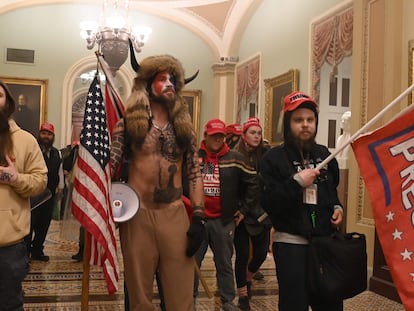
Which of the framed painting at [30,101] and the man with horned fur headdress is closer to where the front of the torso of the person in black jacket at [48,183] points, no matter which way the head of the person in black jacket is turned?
the man with horned fur headdress

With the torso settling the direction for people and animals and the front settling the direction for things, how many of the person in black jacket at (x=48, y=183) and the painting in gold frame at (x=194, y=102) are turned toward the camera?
2

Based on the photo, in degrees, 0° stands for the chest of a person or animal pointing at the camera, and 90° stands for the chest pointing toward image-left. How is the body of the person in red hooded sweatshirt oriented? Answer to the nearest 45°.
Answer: approximately 45°

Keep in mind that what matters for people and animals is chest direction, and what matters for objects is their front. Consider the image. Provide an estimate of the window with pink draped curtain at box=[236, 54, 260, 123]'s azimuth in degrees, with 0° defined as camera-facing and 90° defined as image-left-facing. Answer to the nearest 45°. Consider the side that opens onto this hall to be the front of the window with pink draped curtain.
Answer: approximately 45°

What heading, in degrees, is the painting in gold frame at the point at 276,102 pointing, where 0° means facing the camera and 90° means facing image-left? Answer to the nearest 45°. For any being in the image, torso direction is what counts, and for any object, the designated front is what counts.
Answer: approximately 45°

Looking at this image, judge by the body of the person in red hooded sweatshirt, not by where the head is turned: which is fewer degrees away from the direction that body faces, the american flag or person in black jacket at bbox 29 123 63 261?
the american flag

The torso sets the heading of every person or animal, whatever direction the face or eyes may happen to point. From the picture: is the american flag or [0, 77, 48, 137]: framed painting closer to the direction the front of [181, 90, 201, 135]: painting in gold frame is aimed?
the american flag
